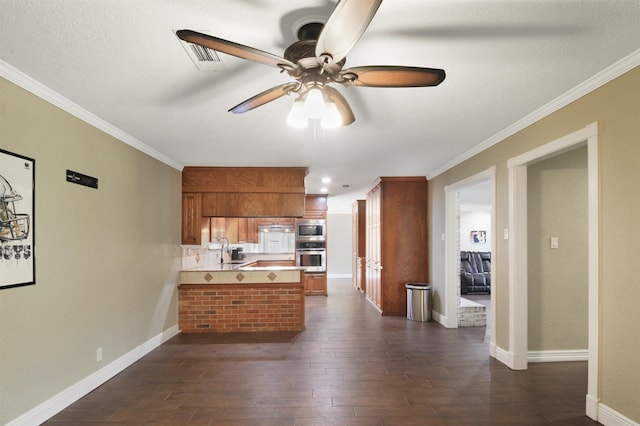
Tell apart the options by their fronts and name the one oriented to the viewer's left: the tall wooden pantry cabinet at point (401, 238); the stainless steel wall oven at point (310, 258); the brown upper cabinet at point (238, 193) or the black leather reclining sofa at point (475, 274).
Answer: the tall wooden pantry cabinet

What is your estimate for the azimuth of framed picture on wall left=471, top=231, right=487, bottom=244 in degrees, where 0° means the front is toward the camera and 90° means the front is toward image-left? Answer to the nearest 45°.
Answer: approximately 0°

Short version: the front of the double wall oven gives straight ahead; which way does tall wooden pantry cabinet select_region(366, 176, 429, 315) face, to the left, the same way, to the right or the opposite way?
to the right

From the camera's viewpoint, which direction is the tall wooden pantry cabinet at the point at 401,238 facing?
to the viewer's left

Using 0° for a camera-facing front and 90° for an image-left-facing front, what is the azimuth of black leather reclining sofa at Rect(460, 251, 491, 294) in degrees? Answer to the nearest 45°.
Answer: approximately 0°

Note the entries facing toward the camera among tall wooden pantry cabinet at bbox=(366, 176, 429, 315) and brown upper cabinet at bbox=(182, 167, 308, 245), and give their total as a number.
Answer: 1

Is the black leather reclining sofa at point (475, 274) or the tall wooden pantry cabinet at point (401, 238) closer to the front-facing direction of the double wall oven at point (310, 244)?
the tall wooden pantry cabinet
